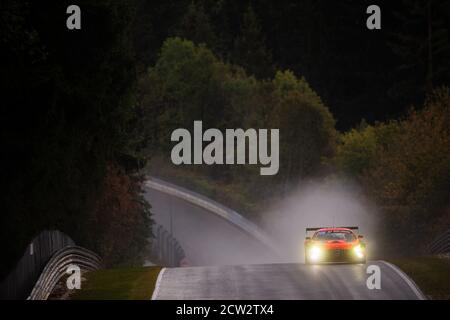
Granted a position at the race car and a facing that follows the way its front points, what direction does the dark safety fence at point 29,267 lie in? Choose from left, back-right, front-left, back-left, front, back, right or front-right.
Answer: front-right

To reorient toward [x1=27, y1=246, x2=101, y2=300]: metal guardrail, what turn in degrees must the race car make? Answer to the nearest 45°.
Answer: approximately 45° to its right

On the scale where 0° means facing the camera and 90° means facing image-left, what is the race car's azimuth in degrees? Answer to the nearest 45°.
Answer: approximately 0°
